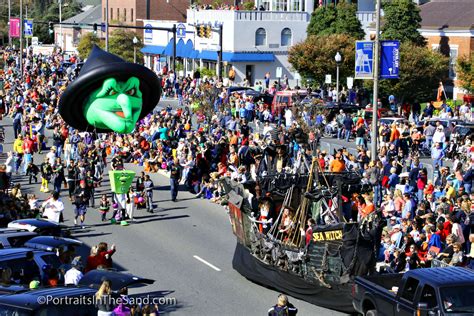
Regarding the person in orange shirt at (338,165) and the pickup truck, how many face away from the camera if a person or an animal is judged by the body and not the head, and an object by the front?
0

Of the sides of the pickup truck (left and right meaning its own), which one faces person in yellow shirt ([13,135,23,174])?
back

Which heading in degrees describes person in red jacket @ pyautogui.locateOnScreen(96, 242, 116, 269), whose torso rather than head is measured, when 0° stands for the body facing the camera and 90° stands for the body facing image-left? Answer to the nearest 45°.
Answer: approximately 225°

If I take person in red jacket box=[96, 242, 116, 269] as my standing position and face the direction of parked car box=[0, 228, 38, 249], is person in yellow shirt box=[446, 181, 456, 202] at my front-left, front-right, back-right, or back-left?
back-right

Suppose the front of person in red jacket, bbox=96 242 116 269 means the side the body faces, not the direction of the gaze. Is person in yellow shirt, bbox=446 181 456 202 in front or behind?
in front

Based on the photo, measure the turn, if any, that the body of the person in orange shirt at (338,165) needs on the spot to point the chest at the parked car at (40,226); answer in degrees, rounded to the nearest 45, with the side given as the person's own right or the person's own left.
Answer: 0° — they already face it

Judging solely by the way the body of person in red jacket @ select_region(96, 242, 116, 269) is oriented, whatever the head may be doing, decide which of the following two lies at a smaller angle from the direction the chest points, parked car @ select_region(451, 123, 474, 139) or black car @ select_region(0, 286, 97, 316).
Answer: the parked car
